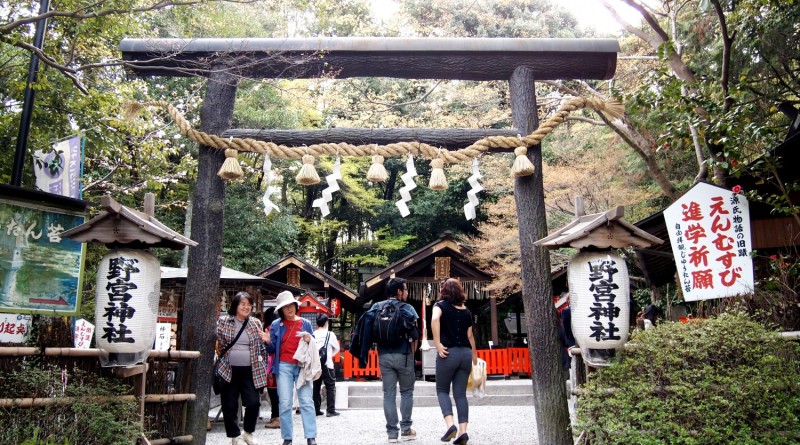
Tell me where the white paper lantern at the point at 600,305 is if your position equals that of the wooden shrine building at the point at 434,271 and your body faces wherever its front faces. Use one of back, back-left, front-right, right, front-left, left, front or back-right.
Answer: front

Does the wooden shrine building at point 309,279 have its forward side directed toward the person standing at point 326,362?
yes

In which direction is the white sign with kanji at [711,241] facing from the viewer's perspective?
toward the camera

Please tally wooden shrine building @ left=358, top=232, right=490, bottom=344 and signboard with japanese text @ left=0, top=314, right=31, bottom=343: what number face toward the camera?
2

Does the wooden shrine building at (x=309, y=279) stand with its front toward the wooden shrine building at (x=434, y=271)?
no

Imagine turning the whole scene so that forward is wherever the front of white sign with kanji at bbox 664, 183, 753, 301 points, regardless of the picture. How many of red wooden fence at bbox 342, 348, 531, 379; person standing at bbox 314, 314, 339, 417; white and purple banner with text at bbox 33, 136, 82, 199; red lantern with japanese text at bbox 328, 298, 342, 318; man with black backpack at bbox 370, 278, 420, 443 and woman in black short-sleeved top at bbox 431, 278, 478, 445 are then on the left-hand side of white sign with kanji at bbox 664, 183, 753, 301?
0

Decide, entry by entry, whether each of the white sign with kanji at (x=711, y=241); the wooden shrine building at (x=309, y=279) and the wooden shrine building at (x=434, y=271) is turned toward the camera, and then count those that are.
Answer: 3

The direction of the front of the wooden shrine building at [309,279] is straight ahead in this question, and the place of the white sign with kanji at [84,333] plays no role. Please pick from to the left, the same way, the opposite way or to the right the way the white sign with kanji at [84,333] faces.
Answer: the same way

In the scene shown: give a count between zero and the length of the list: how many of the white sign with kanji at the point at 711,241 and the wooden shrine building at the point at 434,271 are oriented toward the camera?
2

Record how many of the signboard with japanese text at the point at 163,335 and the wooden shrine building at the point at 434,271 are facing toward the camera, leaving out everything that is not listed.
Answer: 2

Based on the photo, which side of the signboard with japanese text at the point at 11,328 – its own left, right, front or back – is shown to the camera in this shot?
front

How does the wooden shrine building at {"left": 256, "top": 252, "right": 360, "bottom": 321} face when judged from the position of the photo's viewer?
facing the viewer

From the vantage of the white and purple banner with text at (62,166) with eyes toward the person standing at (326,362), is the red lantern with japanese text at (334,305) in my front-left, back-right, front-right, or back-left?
front-left

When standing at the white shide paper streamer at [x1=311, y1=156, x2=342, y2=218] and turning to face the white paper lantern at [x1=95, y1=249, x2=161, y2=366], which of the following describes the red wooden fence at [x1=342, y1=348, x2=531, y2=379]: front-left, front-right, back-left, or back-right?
back-right

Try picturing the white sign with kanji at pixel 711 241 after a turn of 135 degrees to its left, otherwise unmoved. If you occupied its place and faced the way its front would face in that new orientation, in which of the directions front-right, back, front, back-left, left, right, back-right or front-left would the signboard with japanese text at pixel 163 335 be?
back-left

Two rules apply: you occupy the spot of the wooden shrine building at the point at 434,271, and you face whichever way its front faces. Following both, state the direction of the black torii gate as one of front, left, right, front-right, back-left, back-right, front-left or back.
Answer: front

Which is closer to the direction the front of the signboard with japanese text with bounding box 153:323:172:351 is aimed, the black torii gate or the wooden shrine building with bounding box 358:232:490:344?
the black torii gate
